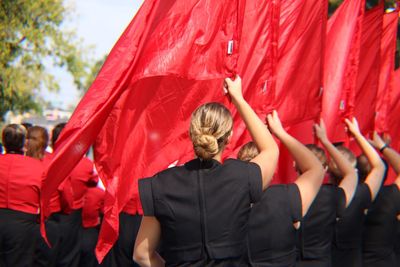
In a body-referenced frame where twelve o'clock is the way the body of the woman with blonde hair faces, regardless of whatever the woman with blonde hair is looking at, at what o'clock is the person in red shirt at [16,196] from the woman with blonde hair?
The person in red shirt is roughly at 11 o'clock from the woman with blonde hair.

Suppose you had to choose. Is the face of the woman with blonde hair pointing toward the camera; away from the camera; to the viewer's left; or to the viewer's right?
away from the camera

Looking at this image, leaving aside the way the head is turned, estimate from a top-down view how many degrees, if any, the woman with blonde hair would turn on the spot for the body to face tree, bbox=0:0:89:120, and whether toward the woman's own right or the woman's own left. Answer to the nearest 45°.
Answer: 0° — they already face it

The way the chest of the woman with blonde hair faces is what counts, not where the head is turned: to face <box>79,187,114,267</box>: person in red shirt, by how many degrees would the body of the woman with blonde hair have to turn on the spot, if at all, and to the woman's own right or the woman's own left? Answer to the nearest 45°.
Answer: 0° — they already face them

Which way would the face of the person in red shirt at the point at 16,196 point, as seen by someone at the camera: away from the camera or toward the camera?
away from the camera

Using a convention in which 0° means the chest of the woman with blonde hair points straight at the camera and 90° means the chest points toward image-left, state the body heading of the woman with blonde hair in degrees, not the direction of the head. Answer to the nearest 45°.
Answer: approximately 180°
